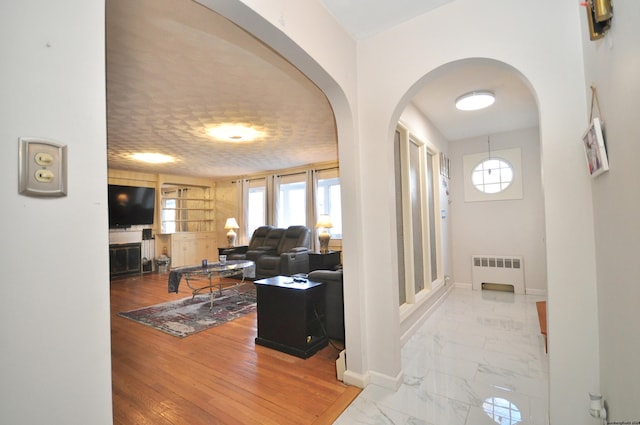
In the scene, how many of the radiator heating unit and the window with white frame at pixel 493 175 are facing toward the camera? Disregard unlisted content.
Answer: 2

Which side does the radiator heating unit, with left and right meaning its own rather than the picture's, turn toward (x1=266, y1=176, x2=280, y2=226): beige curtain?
right

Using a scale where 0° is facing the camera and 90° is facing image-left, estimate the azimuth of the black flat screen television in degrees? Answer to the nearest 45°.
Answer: approximately 315°

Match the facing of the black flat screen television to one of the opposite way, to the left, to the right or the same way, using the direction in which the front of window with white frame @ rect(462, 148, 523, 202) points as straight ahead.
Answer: to the left

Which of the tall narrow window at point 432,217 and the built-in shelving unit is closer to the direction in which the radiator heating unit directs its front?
the tall narrow window

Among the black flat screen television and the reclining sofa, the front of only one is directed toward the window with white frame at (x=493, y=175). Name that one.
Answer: the black flat screen television

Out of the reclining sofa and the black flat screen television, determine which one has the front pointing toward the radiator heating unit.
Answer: the black flat screen television

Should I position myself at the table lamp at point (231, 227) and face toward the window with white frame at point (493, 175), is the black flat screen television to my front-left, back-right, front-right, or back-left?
back-right

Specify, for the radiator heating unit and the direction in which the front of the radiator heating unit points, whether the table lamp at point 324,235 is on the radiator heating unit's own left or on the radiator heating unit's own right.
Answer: on the radiator heating unit's own right
